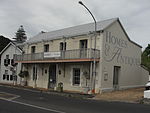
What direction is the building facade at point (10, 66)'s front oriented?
toward the camera
